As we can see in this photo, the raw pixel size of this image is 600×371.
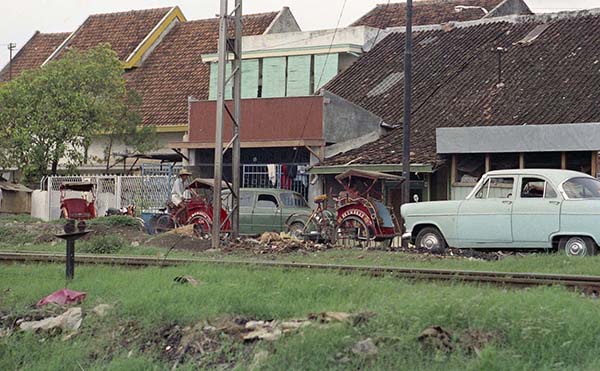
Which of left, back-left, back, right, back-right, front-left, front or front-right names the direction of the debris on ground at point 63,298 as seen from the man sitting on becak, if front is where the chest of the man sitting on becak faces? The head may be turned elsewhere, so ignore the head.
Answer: right

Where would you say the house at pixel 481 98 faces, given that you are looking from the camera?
facing the viewer

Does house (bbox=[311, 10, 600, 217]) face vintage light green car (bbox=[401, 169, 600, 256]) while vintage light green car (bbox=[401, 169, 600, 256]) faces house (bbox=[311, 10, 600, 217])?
no

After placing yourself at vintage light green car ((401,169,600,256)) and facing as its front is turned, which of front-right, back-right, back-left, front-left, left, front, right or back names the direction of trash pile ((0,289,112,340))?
front-left

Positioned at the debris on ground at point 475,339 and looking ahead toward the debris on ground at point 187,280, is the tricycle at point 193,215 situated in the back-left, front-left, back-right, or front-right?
front-right

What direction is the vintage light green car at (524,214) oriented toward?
to the viewer's left

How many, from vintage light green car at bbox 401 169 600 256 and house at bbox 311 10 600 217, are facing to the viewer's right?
0

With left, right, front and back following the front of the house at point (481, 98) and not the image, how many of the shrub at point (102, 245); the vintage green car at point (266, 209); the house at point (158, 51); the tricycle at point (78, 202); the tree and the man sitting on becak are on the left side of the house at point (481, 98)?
0

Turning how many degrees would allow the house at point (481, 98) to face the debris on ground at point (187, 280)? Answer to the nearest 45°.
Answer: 0° — it already faces it
